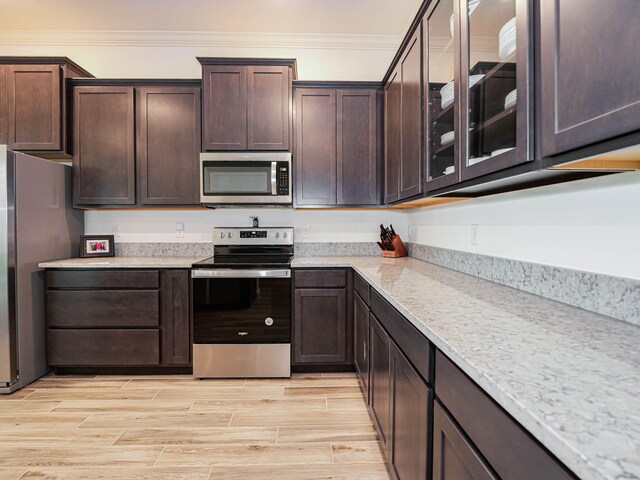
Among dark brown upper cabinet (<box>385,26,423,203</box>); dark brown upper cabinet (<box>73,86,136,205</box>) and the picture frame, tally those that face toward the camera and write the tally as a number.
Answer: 2

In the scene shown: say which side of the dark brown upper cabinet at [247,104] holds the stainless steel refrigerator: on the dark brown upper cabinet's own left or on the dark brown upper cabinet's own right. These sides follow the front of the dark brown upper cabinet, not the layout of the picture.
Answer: on the dark brown upper cabinet's own right

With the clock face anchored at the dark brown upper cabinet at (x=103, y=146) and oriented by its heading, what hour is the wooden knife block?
The wooden knife block is roughly at 10 o'clock from the dark brown upper cabinet.

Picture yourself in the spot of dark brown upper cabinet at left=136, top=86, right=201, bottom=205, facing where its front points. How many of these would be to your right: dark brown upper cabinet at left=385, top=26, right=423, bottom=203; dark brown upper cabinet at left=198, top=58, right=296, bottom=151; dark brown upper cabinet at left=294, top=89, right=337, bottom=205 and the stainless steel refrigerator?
1

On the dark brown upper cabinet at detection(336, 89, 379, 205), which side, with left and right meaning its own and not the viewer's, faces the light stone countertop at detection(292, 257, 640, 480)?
front

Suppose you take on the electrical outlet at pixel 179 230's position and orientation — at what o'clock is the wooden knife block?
The wooden knife block is roughly at 10 o'clock from the electrical outlet.

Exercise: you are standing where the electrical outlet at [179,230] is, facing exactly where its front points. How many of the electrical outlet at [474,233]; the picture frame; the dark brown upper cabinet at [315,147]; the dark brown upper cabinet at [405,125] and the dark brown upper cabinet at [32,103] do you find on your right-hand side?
2

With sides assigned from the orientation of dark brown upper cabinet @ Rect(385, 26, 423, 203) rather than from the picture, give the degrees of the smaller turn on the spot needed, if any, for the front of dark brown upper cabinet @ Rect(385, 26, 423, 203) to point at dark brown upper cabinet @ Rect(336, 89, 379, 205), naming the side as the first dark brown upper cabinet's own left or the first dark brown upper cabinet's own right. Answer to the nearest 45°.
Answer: approximately 45° to the first dark brown upper cabinet's own right

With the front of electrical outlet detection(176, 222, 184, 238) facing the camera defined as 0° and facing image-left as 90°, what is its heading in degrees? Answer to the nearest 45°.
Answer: approximately 0°

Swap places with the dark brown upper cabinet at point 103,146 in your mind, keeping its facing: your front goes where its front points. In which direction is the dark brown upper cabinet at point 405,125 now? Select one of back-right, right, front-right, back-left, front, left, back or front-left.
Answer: front-left
